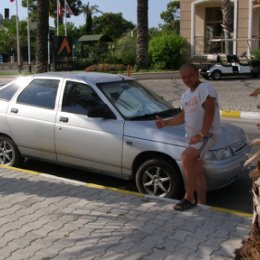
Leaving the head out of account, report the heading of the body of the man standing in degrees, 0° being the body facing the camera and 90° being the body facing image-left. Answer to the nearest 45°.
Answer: approximately 45°

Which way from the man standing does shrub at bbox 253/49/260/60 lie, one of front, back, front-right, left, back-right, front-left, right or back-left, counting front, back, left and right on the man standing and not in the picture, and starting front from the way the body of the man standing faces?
back-right

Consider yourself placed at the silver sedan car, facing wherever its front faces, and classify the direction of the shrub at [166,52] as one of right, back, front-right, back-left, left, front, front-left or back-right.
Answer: back-left

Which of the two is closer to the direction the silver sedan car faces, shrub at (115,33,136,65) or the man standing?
the man standing

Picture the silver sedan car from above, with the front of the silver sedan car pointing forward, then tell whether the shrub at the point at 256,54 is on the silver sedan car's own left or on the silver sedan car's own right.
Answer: on the silver sedan car's own left

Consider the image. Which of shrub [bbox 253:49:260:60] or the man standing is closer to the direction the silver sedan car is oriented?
the man standing

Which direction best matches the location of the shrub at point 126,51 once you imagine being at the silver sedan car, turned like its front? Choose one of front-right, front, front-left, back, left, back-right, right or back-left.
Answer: back-left

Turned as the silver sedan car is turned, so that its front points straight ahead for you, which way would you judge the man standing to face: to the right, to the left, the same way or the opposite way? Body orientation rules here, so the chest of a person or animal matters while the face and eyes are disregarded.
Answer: to the right

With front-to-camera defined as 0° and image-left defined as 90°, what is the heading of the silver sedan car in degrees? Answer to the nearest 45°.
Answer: approximately 315°
